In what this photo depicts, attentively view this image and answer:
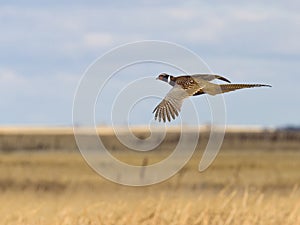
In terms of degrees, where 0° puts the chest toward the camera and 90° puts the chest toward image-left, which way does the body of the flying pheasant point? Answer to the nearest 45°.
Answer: approximately 90°
